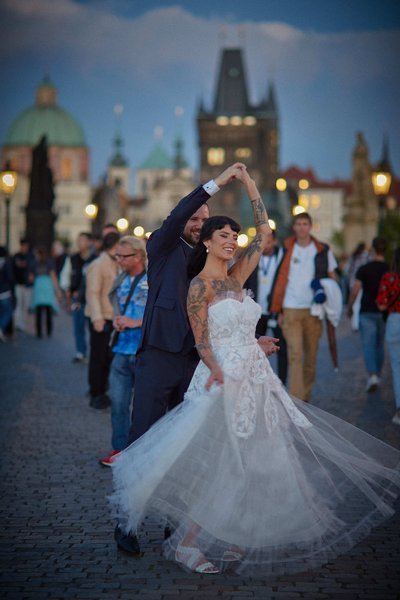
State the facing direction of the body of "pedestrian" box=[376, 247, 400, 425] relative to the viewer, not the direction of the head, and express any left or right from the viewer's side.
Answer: facing away from the viewer

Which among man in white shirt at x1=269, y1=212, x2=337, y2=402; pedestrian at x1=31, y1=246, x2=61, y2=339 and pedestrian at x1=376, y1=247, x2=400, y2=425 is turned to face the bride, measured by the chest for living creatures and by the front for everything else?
the man in white shirt

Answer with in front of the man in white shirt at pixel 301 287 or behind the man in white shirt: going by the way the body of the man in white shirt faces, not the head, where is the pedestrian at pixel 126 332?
in front
